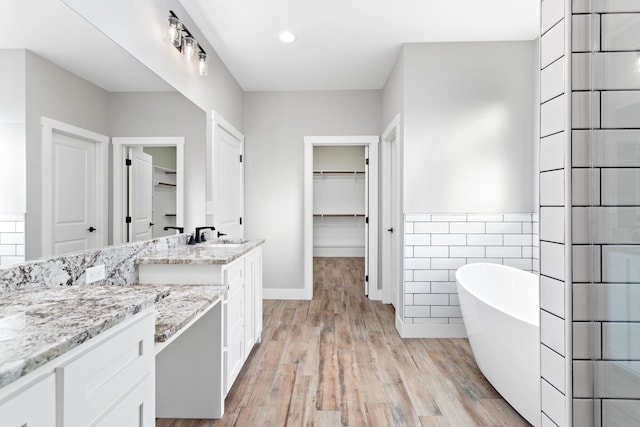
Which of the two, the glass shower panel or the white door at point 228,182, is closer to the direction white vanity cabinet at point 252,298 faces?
the glass shower panel

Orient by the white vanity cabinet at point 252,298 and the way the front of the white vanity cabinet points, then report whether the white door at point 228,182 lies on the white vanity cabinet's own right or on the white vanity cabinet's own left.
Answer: on the white vanity cabinet's own left

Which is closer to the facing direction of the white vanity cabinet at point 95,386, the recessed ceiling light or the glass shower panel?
the glass shower panel

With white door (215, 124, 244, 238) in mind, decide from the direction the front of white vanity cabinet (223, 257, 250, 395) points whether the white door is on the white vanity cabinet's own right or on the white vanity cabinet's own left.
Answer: on the white vanity cabinet's own left

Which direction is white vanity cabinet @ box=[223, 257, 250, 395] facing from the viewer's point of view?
to the viewer's right

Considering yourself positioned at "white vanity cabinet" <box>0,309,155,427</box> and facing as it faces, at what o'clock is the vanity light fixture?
The vanity light fixture is roughly at 8 o'clock from the white vanity cabinet.

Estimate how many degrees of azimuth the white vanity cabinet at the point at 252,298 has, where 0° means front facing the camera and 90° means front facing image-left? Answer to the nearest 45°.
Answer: approximately 270°

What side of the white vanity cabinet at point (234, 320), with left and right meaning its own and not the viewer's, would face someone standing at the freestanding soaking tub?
front

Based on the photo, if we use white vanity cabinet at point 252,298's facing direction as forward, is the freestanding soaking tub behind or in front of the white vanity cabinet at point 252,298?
in front
